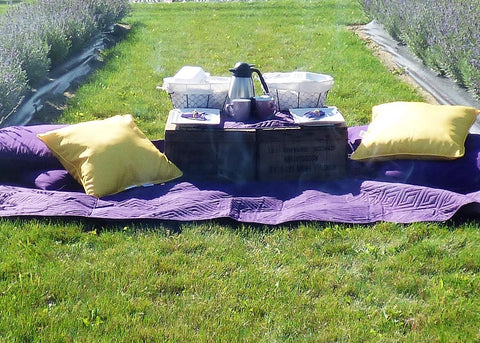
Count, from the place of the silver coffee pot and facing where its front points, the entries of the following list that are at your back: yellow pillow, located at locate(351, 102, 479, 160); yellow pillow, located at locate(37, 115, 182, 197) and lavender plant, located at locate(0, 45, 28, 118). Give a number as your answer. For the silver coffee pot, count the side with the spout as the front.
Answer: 1

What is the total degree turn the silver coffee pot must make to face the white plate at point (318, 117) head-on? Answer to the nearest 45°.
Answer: approximately 180°

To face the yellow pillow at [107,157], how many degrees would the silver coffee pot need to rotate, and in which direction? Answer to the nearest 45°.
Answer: approximately 45° to its left

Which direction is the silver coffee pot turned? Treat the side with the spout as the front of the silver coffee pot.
to the viewer's left

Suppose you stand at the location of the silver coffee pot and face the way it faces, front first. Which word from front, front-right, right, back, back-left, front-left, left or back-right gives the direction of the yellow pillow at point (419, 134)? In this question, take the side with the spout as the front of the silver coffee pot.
back
